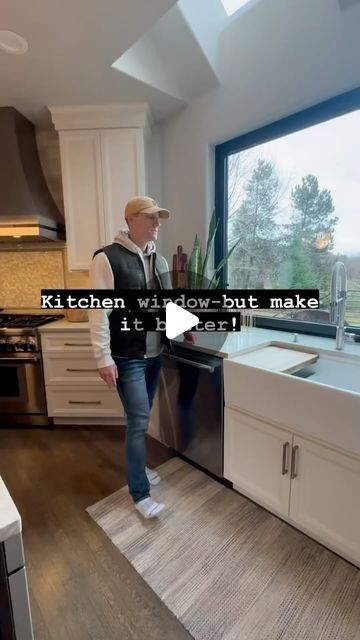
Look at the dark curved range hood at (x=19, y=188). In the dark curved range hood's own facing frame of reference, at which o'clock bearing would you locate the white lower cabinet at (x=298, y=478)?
The white lower cabinet is roughly at 11 o'clock from the dark curved range hood.

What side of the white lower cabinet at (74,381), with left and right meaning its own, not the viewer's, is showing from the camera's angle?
front

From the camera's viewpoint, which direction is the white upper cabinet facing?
toward the camera

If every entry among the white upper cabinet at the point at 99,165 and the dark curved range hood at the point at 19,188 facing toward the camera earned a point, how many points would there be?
2

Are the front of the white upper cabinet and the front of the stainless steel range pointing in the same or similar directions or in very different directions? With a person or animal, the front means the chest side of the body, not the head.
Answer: same or similar directions

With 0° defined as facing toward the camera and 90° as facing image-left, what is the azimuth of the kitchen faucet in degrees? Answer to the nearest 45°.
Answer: approximately 45°

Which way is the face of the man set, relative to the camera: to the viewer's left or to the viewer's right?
to the viewer's right

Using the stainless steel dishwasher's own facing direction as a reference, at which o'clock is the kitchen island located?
The kitchen island is roughly at 11 o'clock from the stainless steel dishwasher.

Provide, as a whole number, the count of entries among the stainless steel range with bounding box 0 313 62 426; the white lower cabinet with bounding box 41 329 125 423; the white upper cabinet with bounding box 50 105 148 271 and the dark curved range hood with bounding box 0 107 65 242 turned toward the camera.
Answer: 4

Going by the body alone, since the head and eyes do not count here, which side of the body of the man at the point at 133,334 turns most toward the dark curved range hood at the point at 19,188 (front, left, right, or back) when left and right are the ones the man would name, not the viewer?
back

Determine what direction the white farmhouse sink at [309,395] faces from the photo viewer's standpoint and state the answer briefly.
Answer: facing the viewer and to the left of the viewer

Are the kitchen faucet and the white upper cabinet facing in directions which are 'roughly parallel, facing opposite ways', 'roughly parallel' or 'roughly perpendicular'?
roughly perpendicular

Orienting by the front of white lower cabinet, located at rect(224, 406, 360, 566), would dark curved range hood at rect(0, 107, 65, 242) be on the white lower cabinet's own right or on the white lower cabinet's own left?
on the white lower cabinet's own right

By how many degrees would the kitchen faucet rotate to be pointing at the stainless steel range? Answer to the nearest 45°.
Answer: approximately 45° to its right

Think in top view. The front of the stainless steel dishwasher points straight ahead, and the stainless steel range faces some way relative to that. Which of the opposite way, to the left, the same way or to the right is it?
to the left
